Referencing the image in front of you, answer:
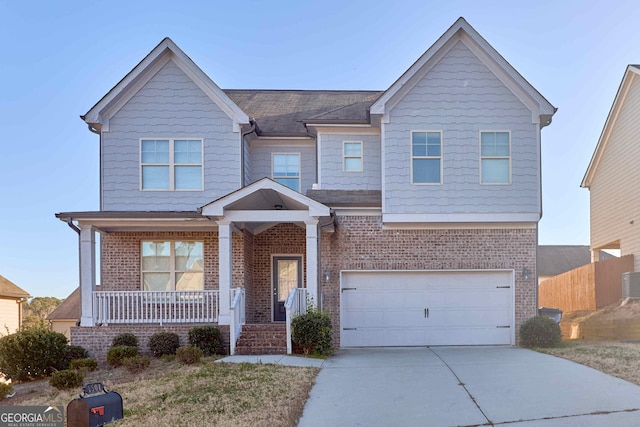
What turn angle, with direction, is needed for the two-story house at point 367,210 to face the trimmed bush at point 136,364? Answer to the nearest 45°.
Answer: approximately 45° to its right

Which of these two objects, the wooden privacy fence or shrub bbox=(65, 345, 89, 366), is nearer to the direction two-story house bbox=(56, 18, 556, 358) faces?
the shrub

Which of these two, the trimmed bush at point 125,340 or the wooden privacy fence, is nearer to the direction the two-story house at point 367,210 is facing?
the trimmed bush

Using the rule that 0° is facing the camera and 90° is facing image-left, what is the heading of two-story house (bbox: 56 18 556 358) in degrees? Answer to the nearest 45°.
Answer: approximately 0°

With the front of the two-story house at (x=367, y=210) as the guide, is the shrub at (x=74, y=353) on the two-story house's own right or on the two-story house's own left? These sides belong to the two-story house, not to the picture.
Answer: on the two-story house's own right
